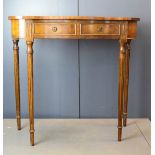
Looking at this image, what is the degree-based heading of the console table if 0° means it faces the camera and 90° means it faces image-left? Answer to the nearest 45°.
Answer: approximately 0°
